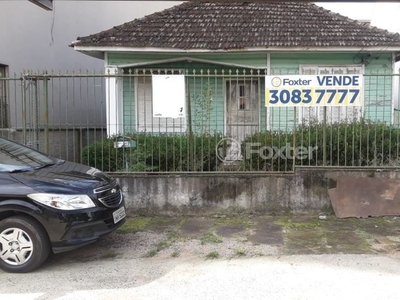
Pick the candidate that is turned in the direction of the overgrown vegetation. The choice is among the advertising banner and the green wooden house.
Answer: the green wooden house

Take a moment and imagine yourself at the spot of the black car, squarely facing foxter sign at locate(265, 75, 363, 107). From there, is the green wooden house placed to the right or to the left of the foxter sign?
left

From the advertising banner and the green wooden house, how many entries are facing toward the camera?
2

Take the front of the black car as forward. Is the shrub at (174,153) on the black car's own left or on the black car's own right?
on the black car's own left

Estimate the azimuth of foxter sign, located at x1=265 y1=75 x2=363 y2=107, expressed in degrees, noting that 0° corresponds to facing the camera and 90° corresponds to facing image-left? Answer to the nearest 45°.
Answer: approximately 0°

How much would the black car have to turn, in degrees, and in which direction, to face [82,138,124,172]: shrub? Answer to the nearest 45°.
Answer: approximately 135° to its left

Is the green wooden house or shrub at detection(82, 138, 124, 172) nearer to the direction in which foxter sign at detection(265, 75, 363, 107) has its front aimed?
the shrub
